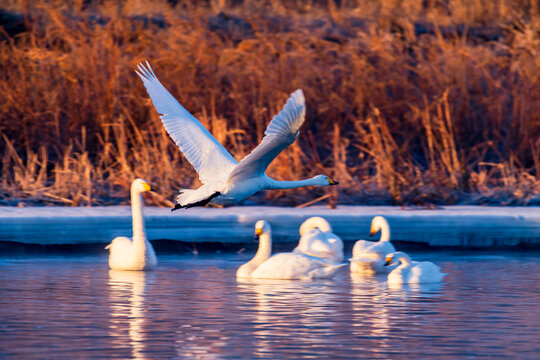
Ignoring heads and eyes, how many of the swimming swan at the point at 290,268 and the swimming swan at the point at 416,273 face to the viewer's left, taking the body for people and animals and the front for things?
2

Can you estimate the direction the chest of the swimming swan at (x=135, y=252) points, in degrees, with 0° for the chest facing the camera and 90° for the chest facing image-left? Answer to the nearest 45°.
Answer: approximately 315°

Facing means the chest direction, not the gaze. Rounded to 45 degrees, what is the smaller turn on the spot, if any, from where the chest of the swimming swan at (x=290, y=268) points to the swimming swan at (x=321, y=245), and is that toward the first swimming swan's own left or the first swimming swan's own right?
approximately 135° to the first swimming swan's own right

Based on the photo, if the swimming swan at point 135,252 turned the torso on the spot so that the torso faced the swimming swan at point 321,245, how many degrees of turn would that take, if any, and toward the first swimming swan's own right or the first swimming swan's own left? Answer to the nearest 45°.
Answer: approximately 45° to the first swimming swan's own left

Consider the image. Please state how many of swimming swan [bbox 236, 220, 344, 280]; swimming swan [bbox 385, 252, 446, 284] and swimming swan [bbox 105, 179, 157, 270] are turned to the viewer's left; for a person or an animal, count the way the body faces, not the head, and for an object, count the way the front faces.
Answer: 2

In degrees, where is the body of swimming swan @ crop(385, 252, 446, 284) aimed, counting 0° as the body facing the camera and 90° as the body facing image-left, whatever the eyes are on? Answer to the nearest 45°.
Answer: approximately 90°

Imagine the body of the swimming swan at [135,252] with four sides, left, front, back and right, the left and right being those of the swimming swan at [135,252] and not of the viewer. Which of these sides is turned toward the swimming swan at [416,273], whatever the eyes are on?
front

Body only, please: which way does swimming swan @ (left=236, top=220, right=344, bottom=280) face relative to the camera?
to the viewer's left

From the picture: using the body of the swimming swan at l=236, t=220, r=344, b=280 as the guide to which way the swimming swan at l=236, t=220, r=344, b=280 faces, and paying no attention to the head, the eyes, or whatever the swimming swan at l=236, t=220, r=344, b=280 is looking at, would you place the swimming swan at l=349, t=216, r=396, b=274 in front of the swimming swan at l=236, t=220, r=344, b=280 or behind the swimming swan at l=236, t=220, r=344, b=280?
behind

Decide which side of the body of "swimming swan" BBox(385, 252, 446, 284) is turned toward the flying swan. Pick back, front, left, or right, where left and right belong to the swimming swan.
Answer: front

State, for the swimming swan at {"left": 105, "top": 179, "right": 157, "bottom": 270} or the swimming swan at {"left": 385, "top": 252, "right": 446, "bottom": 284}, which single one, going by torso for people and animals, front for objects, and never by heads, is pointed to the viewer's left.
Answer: the swimming swan at {"left": 385, "top": 252, "right": 446, "bottom": 284}

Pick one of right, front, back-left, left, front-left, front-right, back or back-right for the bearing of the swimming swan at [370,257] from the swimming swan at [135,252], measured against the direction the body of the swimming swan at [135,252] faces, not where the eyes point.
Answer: front-left
